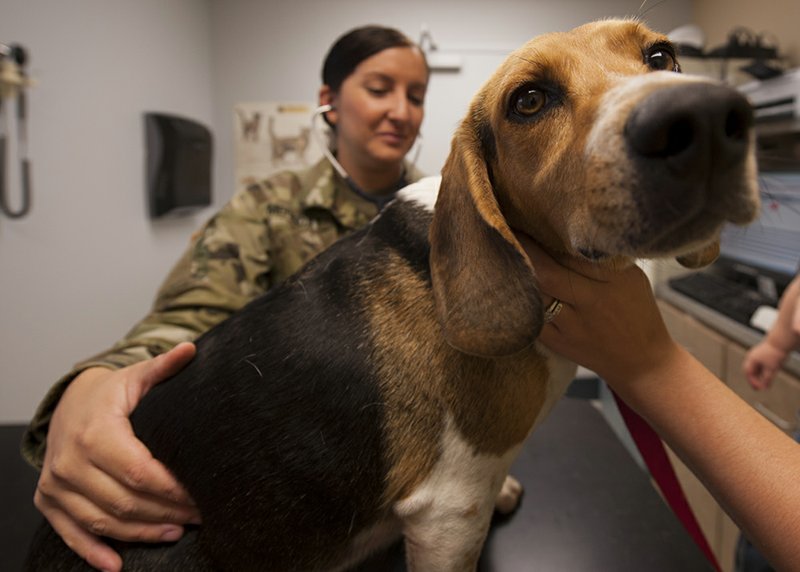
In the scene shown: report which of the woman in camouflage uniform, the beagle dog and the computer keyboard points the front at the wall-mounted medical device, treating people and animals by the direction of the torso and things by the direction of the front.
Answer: the computer keyboard

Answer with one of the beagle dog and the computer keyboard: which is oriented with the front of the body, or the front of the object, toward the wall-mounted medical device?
the computer keyboard

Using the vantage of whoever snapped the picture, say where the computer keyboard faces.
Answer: facing the viewer and to the left of the viewer

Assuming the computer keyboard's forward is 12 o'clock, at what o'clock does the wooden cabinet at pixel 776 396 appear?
The wooden cabinet is roughly at 10 o'clock from the computer keyboard.

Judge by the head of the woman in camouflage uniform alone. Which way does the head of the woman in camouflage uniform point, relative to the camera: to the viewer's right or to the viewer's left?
to the viewer's right

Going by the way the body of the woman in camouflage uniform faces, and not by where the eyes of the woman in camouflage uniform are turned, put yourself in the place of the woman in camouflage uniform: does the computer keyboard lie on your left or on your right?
on your left

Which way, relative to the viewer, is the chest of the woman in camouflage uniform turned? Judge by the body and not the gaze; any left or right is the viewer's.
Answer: facing the viewer and to the right of the viewer
